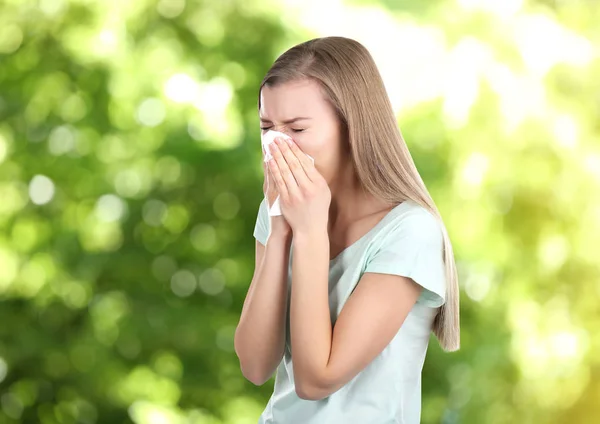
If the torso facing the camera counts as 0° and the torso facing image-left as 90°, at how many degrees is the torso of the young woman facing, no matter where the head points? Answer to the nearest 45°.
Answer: approximately 45°
